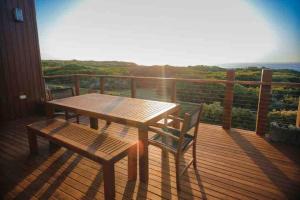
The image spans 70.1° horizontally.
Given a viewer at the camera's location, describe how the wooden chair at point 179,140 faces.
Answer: facing away from the viewer and to the left of the viewer

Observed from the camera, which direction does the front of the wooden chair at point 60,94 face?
facing the viewer and to the right of the viewer

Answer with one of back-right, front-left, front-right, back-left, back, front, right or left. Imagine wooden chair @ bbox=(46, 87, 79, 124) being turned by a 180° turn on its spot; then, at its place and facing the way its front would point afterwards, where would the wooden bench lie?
back-left

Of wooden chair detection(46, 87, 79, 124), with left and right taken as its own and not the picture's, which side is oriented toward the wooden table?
front

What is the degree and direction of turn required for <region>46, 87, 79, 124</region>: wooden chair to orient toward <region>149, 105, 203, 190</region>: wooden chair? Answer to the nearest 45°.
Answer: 0° — it already faces it
